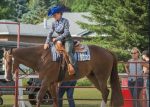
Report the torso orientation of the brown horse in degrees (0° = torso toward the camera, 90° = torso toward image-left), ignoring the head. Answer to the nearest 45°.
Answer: approximately 90°

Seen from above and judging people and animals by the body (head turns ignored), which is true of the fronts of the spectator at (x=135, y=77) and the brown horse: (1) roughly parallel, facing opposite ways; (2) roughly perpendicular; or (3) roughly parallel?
roughly perpendicular

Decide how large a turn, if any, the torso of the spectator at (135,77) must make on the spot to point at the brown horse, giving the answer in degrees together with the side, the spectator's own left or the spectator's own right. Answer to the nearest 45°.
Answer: approximately 45° to the spectator's own right

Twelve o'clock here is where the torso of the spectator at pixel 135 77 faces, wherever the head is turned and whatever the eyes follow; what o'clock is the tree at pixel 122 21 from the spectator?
The tree is roughly at 6 o'clock from the spectator.

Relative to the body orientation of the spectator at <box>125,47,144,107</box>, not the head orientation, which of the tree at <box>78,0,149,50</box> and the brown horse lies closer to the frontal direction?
the brown horse

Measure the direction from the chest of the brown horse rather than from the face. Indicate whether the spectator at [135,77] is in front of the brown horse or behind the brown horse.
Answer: behind

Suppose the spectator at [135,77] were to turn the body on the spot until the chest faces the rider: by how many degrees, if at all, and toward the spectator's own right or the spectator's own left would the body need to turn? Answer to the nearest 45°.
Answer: approximately 45° to the spectator's own right

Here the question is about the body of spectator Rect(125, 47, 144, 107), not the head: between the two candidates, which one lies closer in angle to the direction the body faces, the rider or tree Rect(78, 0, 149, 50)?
the rider

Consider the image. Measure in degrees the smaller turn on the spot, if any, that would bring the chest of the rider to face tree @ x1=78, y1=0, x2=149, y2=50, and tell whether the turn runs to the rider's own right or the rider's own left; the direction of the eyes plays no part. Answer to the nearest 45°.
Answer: approximately 135° to the rider's own right
